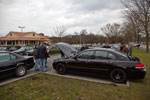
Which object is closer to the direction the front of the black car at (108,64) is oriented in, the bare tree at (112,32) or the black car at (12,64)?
the black car

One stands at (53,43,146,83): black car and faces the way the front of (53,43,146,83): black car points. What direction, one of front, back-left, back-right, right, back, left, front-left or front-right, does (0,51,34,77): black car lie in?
front

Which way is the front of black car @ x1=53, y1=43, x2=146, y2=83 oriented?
to the viewer's left

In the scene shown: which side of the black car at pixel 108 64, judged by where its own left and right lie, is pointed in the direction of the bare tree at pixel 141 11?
right

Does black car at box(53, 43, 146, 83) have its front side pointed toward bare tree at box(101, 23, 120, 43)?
no

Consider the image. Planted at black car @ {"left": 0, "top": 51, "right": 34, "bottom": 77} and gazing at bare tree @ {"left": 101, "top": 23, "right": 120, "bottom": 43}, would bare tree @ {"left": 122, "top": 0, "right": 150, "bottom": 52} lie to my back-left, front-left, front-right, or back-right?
front-right
